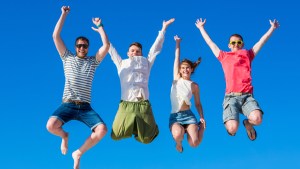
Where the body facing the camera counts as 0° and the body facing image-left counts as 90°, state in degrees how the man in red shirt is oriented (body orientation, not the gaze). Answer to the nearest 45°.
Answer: approximately 0°

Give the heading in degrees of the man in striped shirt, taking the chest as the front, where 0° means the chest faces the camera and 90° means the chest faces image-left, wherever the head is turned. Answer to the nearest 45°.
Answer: approximately 0°

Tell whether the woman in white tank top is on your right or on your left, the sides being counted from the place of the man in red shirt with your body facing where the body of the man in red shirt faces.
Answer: on your right

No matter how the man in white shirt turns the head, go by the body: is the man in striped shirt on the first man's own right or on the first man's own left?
on the first man's own right

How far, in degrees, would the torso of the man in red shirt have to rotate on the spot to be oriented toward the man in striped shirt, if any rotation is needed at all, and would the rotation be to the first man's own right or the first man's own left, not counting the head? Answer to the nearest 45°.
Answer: approximately 90° to the first man's own right

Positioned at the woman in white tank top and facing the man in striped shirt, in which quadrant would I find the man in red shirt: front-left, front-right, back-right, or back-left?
back-left

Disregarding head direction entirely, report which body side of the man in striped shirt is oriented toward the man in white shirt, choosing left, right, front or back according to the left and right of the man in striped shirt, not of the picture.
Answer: left

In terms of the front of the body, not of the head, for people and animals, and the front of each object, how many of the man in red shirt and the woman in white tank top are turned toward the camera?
2

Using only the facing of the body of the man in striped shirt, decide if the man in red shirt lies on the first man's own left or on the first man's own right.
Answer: on the first man's own left

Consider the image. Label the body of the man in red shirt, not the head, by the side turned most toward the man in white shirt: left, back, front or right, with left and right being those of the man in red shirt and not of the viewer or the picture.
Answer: right

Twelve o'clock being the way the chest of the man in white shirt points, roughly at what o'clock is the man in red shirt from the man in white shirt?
The man in red shirt is roughly at 9 o'clock from the man in white shirt.

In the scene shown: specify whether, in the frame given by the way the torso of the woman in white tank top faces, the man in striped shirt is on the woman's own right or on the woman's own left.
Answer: on the woman's own right
